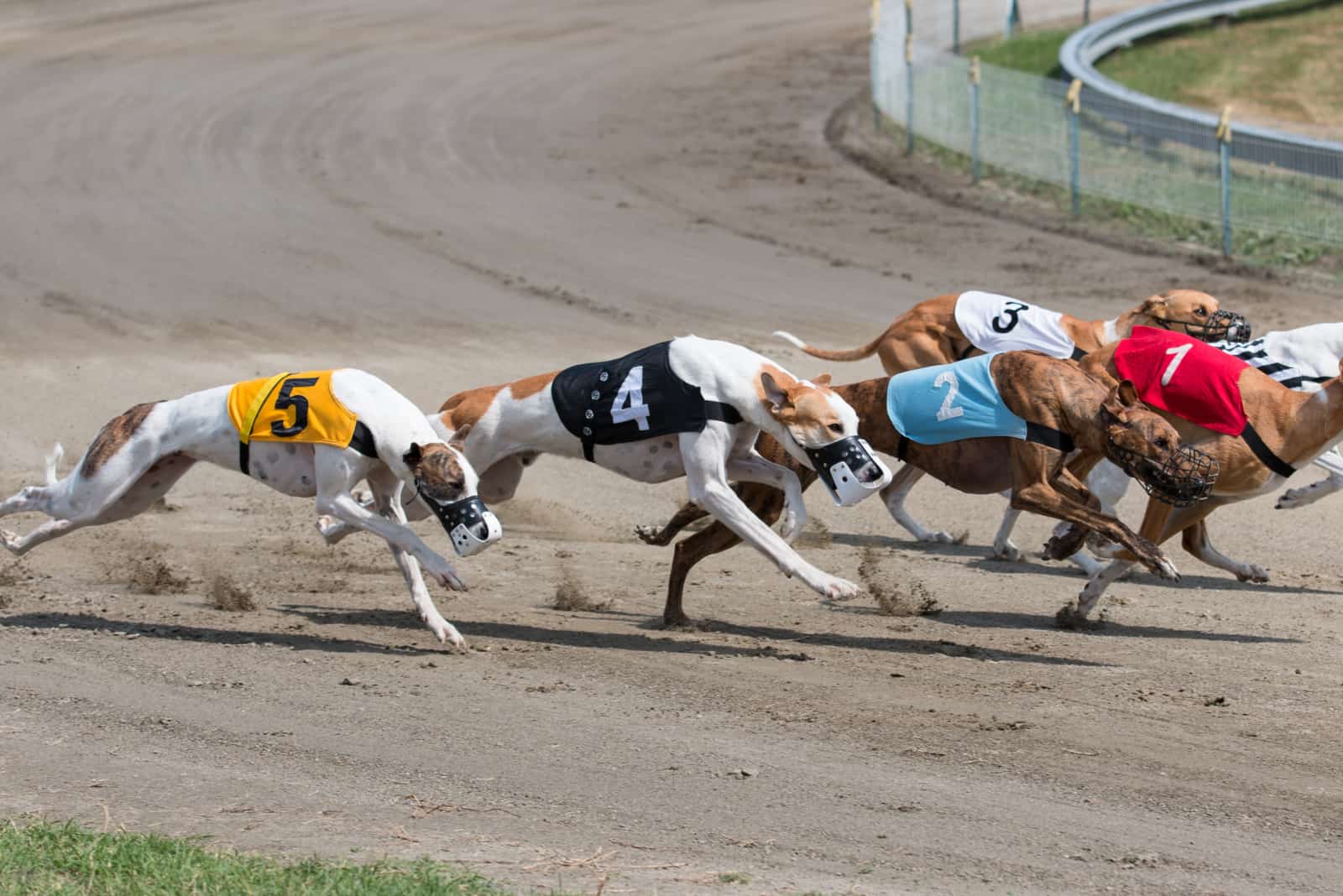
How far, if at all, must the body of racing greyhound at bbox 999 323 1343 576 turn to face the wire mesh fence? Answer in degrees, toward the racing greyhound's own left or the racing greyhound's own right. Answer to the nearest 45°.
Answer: approximately 90° to the racing greyhound's own left

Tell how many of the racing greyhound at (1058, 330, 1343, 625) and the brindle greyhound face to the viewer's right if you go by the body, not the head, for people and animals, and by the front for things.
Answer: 2

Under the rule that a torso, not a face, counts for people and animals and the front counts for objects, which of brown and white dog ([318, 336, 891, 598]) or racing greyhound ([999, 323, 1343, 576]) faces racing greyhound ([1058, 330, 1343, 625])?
the brown and white dog

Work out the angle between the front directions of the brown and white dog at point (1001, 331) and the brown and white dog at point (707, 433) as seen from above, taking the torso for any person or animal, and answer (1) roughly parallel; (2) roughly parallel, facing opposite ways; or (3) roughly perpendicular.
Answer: roughly parallel

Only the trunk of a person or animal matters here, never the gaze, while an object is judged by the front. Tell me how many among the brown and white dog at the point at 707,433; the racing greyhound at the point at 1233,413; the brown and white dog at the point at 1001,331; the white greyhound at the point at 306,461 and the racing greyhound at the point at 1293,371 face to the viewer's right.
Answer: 5

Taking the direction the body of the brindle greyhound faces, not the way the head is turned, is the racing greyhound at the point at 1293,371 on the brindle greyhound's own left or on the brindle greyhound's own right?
on the brindle greyhound's own left

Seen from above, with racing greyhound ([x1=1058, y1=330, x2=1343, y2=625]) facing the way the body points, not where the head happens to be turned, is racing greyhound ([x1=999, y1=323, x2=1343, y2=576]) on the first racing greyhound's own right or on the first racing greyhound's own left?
on the first racing greyhound's own left

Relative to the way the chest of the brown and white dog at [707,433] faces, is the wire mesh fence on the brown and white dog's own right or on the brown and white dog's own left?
on the brown and white dog's own left

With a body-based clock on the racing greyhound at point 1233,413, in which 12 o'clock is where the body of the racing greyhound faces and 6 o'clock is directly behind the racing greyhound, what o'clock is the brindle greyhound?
The brindle greyhound is roughly at 5 o'clock from the racing greyhound.

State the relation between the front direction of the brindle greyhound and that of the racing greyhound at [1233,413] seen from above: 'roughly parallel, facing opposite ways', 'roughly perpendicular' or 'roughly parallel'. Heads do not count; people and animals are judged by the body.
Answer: roughly parallel

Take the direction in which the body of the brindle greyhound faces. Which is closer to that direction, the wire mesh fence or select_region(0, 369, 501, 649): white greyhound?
the wire mesh fence

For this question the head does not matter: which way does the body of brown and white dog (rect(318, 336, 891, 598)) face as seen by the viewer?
to the viewer's right

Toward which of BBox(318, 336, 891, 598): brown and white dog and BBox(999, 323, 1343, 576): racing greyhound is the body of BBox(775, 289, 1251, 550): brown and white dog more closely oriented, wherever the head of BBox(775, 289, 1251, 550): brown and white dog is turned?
the racing greyhound

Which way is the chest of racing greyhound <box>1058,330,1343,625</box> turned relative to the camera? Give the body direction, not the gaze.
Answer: to the viewer's right

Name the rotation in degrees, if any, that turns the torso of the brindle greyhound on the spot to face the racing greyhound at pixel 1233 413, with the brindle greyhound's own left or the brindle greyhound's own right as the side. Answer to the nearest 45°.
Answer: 0° — it already faces it

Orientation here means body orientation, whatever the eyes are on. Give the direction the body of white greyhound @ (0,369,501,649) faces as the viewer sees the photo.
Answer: to the viewer's right

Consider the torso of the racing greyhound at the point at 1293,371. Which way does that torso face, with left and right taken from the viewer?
facing to the right of the viewer

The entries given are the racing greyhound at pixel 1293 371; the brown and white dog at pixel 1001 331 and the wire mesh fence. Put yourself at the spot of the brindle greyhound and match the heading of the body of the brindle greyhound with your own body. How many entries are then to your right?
0

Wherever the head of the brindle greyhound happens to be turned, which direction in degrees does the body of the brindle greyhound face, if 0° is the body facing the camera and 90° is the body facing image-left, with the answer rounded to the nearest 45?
approximately 270°

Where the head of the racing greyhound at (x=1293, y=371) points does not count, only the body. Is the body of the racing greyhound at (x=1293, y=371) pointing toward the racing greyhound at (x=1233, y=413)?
no

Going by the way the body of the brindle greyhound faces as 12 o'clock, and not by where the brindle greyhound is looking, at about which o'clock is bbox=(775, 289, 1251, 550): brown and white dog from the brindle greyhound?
The brown and white dog is roughly at 9 o'clock from the brindle greyhound.

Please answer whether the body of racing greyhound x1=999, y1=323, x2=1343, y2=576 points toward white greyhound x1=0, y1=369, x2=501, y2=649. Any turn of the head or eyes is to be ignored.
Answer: no
